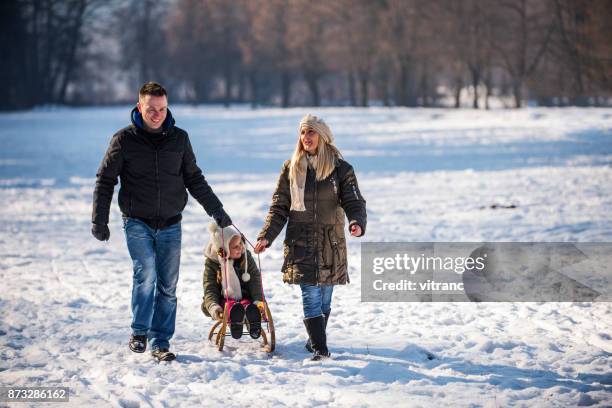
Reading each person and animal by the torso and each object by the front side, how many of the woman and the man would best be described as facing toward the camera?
2

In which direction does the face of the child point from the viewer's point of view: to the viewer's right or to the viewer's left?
to the viewer's right

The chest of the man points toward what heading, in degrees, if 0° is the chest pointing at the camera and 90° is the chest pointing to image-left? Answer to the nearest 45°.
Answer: approximately 0°

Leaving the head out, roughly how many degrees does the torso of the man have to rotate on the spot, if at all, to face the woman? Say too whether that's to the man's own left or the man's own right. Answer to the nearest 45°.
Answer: approximately 90° to the man's own left

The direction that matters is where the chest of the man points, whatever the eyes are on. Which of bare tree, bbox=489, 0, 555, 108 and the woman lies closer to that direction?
the woman
